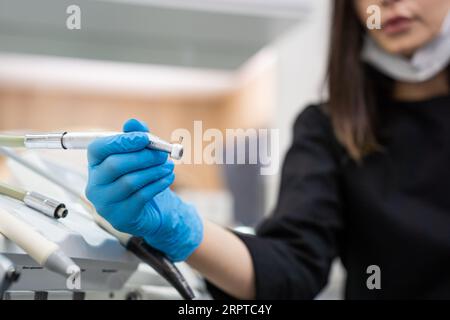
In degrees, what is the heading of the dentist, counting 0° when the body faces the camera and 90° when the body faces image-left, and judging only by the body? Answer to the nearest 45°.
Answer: approximately 0°

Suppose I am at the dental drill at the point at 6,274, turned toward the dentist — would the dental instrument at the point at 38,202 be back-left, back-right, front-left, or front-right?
front-left

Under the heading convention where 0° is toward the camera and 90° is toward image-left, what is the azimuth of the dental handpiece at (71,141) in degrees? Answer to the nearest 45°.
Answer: approximately 270°
